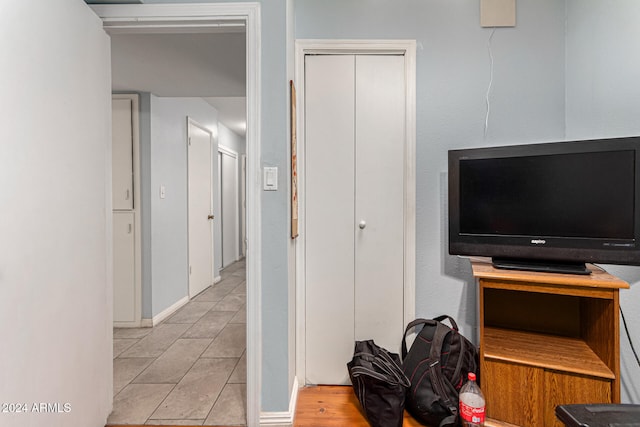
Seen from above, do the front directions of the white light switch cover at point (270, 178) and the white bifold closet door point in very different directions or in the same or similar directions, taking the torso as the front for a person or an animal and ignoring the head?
same or similar directions

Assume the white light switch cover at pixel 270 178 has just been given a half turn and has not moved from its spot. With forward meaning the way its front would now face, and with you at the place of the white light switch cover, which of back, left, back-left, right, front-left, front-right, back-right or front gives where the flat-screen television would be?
right

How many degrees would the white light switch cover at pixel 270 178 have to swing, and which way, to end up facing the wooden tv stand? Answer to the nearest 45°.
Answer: approximately 90° to its left

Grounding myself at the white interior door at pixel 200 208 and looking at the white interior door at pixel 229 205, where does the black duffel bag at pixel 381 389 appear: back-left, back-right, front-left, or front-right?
back-right

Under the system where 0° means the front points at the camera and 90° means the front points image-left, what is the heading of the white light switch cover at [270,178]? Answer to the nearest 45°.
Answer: approximately 0°

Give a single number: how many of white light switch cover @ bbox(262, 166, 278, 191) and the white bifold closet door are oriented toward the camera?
2

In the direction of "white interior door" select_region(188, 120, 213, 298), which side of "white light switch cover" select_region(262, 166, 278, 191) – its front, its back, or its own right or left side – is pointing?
back

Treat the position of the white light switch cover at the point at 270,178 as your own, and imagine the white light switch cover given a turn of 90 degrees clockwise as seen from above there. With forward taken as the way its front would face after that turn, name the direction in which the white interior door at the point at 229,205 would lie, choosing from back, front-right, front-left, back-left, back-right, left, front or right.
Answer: right

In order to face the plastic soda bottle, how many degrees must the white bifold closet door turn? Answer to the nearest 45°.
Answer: approximately 45° to its left
